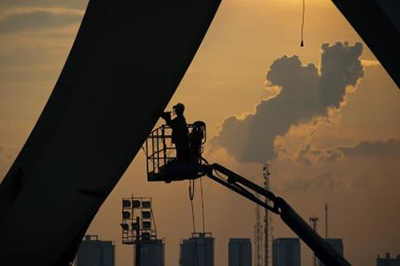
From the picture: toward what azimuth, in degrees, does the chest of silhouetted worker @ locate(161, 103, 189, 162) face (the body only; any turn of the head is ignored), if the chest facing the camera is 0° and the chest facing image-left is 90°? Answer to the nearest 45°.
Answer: approximately 90°
